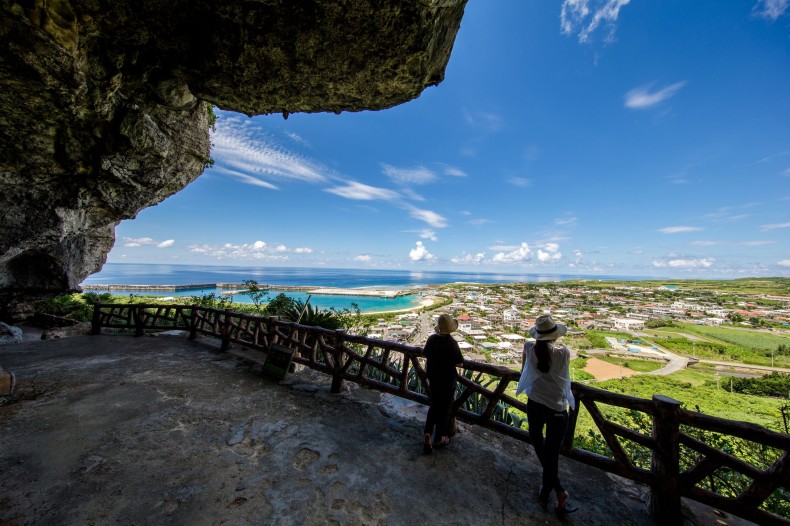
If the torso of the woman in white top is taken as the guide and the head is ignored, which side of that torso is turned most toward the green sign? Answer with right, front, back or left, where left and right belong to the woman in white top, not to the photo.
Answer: left

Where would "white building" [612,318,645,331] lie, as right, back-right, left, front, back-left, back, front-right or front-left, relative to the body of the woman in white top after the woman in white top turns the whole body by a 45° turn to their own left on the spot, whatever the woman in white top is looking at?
front-right

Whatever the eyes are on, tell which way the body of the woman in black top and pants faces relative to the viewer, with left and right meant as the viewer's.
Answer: facing away from the viewer and to the right of the viewer

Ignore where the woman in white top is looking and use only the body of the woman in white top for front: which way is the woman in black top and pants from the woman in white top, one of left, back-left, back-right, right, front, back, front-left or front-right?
left

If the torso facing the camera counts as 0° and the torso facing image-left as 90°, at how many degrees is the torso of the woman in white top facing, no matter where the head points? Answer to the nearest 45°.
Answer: approximately 180°

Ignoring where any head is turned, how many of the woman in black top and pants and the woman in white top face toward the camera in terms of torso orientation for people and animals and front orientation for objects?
0

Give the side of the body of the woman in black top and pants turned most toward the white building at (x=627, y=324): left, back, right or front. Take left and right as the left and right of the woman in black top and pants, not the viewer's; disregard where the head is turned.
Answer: front

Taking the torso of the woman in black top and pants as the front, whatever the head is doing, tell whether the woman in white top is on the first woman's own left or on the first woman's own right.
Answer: on the first woman's own right
